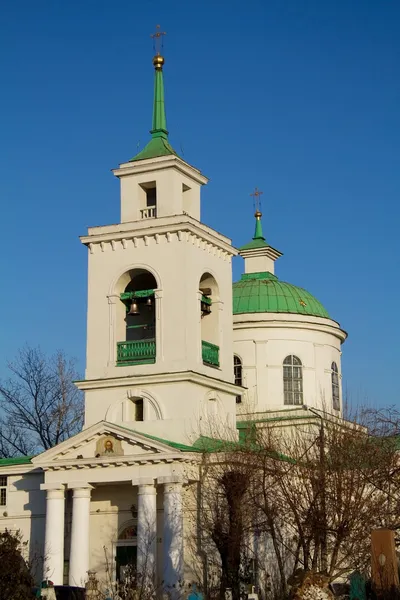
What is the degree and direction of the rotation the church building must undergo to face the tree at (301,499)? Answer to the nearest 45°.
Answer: approximately 90° to its left

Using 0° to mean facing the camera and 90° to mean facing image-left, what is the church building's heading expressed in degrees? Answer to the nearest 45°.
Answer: approximately 45°
